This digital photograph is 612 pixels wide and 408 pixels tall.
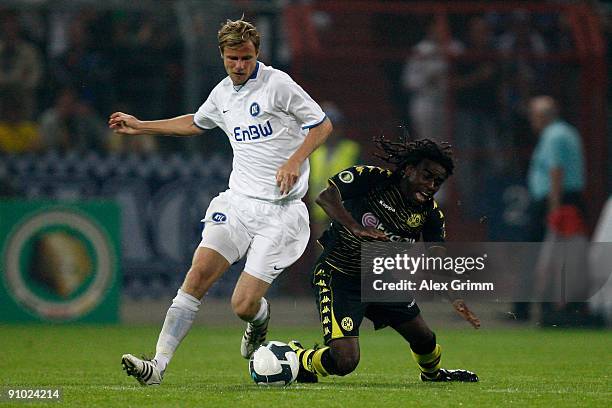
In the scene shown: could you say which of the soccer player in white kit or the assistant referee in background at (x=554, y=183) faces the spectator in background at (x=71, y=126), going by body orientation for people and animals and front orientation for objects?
the assistant referee in background at (x=554, y=183)

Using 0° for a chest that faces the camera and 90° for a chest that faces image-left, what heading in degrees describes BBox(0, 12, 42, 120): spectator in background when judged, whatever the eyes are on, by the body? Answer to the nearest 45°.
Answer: approximately 0°

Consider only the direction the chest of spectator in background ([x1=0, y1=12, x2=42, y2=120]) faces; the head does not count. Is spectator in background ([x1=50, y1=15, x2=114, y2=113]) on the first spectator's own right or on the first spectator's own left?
on the first spectator's own left

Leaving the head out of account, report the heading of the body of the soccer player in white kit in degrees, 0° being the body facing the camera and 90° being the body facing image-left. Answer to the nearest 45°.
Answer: approximately 45°

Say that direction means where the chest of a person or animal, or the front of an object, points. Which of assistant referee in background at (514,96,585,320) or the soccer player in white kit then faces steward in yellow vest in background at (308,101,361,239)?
assistant referee in background at (514,96,585,320)

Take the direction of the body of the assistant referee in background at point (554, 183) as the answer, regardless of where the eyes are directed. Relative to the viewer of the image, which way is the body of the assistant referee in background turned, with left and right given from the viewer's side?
facing to the left of the viewer

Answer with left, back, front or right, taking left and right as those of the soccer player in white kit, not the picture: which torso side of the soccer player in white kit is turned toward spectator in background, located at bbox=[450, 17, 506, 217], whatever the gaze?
back

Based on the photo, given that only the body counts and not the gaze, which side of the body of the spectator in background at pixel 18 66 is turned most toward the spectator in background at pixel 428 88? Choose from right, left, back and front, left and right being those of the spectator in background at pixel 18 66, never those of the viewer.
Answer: left

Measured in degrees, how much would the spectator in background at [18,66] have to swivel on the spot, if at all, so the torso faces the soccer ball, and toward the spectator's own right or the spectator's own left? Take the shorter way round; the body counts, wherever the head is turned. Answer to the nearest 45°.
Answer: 0° — they already face it

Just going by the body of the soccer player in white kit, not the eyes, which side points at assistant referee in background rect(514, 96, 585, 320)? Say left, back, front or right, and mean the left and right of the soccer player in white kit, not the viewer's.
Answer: back
